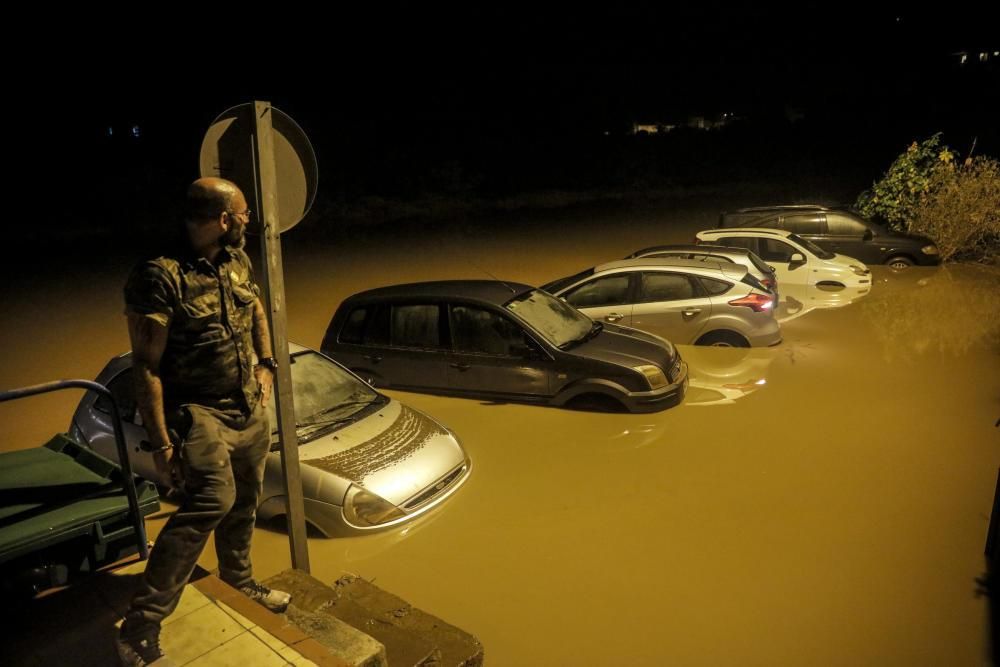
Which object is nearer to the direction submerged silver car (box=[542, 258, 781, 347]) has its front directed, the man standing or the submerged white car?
the man standing

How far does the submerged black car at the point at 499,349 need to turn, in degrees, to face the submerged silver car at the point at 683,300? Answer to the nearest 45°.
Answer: approximately 90° to its left

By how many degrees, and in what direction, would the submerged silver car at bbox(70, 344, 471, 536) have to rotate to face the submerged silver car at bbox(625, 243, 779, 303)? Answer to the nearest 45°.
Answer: approximately 90° to its left

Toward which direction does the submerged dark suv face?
to the viewer's right

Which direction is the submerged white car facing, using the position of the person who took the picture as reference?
facing to the right of the viewer

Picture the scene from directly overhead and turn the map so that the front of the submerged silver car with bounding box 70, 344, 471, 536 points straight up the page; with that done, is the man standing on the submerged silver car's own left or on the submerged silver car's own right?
on the submerged silver car's own right

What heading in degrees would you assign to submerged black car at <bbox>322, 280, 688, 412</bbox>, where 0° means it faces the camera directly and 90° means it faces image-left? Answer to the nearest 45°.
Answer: approximately 315°

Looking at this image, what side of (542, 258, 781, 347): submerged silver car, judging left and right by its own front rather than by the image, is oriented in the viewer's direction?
left
